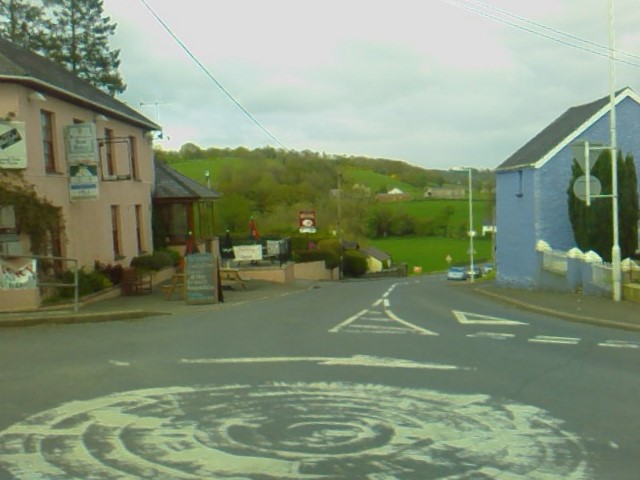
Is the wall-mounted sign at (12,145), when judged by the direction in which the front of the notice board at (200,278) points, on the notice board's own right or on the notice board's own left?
on the notice board's own right

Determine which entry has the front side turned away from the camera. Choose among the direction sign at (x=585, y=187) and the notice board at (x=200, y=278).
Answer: the direction sign

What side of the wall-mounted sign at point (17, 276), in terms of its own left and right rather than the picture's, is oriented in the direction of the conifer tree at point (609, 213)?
left

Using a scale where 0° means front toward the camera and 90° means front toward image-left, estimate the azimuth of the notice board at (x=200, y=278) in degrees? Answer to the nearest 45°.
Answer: approximately 0°

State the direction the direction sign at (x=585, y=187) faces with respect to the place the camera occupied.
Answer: facing away from the viewer

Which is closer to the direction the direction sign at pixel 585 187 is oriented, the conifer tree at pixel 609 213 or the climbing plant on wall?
the conifer tree

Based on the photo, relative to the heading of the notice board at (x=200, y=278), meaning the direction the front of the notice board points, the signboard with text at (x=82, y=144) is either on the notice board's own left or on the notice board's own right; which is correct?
on the notice board's own right
